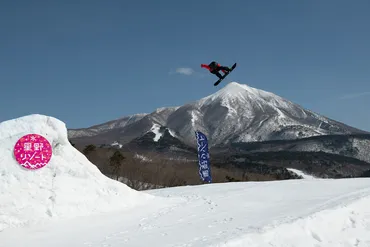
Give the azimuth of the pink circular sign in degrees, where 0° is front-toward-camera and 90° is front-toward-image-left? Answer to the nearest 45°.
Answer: approximately 0°

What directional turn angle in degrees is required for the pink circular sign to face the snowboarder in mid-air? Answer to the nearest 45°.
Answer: approximately 135° to its left

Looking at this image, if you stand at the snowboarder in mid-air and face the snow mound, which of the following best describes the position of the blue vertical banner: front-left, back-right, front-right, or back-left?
back-right
